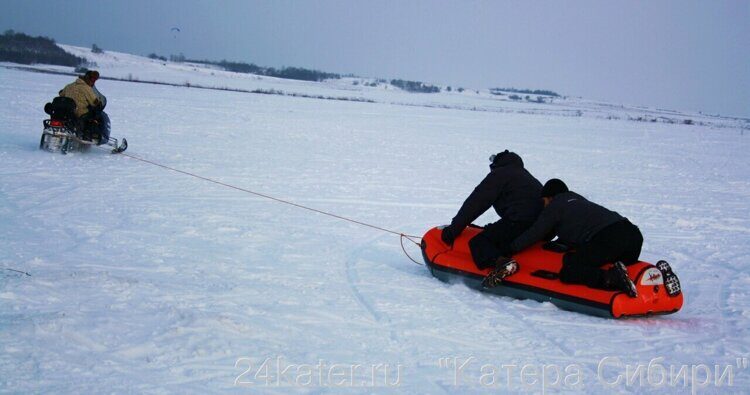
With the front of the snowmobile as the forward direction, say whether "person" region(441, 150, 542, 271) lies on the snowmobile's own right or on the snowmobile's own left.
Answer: on the snowmobile's own right

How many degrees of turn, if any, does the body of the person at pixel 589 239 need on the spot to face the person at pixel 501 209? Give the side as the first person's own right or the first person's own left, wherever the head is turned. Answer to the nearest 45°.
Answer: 0° — they already face them

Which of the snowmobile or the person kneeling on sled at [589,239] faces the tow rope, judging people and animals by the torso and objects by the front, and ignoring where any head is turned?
the person kneeling on sled

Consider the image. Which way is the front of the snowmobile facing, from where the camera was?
facing away from the viewer and to the right of the viewer

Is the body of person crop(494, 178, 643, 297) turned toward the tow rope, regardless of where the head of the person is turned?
yes

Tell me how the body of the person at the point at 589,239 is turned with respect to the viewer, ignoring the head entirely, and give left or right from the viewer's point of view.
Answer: facing away from the viewer and to the left of the viewer
